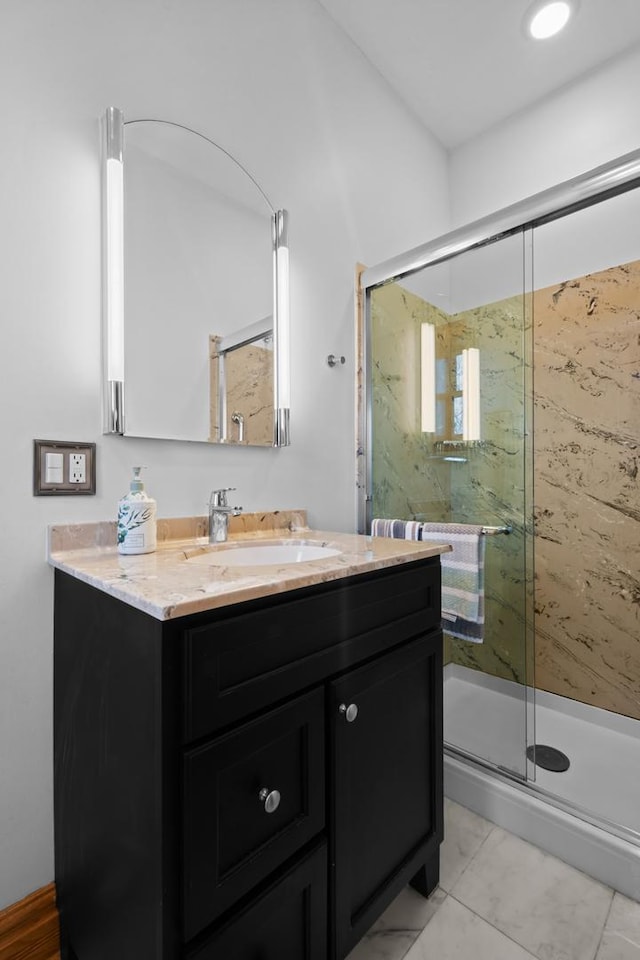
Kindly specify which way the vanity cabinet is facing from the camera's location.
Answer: facing the viewer and to the right of the viewer

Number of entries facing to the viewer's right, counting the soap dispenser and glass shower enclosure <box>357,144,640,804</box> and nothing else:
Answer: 0

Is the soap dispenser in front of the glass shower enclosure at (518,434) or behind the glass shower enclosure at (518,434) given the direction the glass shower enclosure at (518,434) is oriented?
in front

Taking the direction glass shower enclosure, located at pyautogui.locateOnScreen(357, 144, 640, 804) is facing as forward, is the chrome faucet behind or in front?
in front

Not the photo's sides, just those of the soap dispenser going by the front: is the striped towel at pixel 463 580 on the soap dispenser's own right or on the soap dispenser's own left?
on the soap dispenser's own left

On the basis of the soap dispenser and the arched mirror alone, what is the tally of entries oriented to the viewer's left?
0
